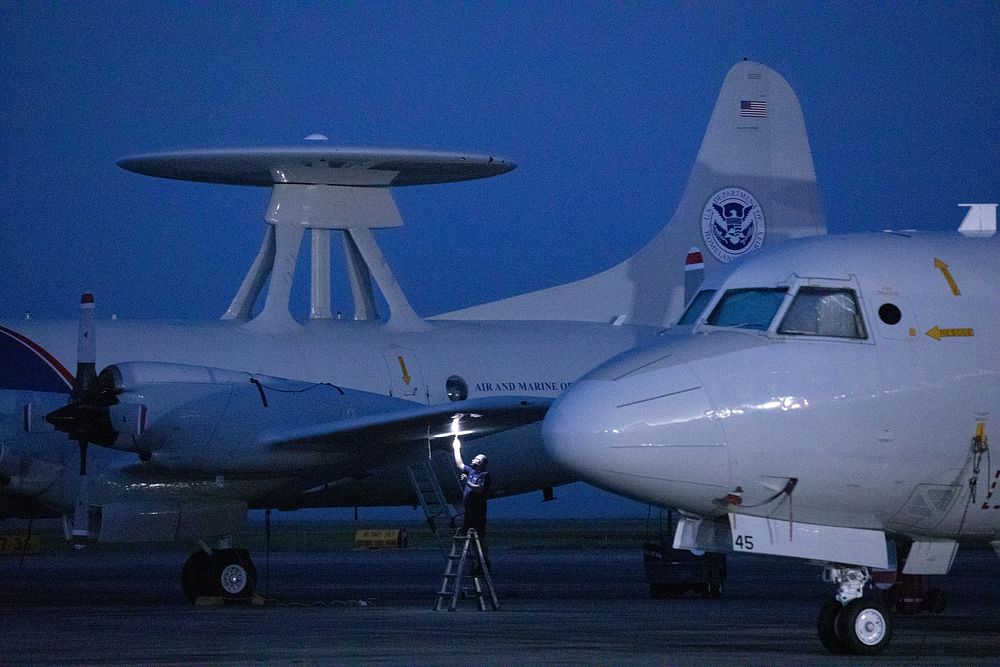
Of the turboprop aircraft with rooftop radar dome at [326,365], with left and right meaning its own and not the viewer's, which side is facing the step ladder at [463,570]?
left

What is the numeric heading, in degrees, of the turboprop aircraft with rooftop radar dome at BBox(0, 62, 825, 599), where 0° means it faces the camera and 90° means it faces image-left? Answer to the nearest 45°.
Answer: approximately 45°

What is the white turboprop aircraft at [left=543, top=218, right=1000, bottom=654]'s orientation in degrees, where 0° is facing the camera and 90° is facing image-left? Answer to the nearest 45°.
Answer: approximately 45°

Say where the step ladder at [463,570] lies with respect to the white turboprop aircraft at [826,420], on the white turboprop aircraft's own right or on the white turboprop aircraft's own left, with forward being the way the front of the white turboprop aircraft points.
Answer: on the white turboprop aircraft's own right

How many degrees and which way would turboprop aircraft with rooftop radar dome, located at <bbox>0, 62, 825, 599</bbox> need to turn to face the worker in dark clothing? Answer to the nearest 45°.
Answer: approximately 90° to its left

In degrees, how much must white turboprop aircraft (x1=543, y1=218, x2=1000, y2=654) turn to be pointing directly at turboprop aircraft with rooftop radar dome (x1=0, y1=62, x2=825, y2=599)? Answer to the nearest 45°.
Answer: approximately 90° to its right

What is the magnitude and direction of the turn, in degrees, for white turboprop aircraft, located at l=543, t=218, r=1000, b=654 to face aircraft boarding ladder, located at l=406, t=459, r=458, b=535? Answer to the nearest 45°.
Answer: approximately 90° to its right
